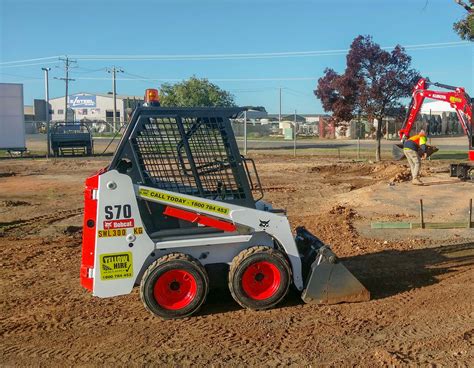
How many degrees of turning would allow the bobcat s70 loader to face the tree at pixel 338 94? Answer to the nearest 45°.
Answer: approximately 90° to its left

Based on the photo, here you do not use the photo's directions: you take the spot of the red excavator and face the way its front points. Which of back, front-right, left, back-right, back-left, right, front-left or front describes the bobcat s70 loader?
left

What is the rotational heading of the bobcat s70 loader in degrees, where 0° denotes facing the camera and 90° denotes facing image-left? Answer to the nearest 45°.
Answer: approximately 270°

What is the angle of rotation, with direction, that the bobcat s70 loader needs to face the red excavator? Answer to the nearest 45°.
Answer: approximately 45° to its left

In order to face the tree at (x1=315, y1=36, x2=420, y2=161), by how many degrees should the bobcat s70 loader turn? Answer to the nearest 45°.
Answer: approximately 90° to its left

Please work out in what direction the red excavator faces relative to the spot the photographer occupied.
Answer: facing to the left of the viewer
